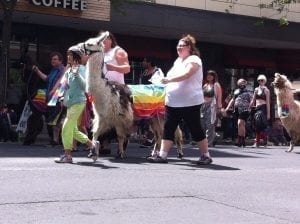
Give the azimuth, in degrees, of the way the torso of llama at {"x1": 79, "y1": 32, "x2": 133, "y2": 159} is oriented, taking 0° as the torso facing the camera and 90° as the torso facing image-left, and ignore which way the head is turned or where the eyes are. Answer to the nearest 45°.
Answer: approximately 90°

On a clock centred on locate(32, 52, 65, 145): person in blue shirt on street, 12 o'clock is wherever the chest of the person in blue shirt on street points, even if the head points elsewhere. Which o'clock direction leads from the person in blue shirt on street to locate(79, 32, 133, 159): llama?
The llama is roughly at 10 o'clock from the person in blue shirt on street.

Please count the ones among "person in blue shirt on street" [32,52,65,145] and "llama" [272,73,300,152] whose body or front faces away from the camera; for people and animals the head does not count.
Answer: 0

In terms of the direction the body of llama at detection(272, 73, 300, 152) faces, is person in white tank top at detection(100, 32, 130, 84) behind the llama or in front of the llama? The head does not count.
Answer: in front

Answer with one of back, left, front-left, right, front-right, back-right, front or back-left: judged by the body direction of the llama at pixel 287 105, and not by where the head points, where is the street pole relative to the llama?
front-right

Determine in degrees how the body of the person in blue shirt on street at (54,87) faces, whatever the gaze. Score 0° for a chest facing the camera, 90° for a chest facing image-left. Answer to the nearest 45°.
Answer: approximately 45°
